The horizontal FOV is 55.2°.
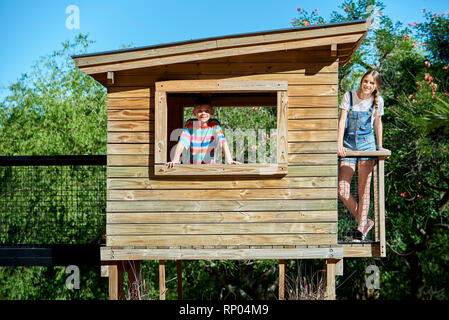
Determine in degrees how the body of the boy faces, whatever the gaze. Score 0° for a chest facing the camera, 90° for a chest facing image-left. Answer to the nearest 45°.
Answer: approximately 0°

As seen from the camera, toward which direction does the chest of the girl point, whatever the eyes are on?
toward the camera

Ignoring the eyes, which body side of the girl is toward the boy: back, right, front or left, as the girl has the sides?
right

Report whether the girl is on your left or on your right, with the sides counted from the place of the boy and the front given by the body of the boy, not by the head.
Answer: on your left

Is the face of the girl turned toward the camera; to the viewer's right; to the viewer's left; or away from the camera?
toward the camera

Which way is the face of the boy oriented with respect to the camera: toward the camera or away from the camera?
toward the camera

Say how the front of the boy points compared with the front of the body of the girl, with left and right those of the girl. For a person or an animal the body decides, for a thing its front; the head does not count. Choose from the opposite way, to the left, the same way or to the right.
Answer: the same way
